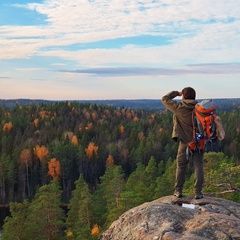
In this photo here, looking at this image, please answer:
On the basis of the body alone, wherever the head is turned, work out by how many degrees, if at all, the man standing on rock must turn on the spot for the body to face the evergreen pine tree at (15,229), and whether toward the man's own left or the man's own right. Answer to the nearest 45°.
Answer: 0° — they already face it

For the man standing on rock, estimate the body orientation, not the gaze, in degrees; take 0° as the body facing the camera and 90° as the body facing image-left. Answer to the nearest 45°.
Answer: approximately 135°

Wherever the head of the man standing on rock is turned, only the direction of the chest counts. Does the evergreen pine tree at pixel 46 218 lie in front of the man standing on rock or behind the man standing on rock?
in front
